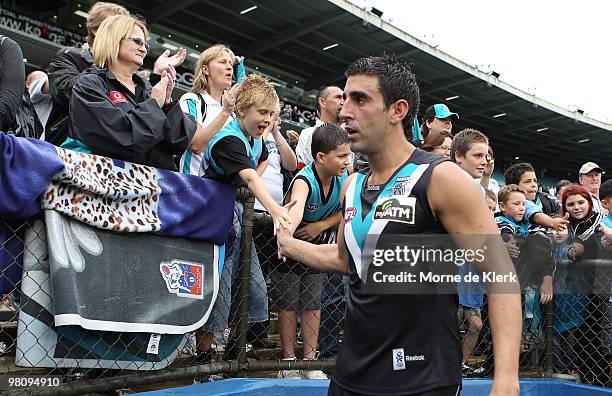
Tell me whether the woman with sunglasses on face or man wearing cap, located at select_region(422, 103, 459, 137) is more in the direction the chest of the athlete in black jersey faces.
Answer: the woman with sunglasses on face

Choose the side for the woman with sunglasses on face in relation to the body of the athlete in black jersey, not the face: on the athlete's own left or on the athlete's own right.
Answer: on the athlete's own right

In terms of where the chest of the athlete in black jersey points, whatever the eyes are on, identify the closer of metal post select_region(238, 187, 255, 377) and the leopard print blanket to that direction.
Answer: the leopard print blanket

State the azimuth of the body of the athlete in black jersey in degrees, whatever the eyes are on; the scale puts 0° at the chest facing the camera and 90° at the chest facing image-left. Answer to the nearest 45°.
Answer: approximately 45°

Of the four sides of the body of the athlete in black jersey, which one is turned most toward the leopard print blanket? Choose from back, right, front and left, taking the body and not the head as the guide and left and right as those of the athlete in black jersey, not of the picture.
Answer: right

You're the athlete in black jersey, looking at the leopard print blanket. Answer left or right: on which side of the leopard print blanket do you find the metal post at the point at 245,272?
right

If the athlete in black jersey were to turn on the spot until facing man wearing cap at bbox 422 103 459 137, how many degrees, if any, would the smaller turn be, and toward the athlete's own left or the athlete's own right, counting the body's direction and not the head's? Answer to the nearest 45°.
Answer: approximately 135° to the athlete's own right
